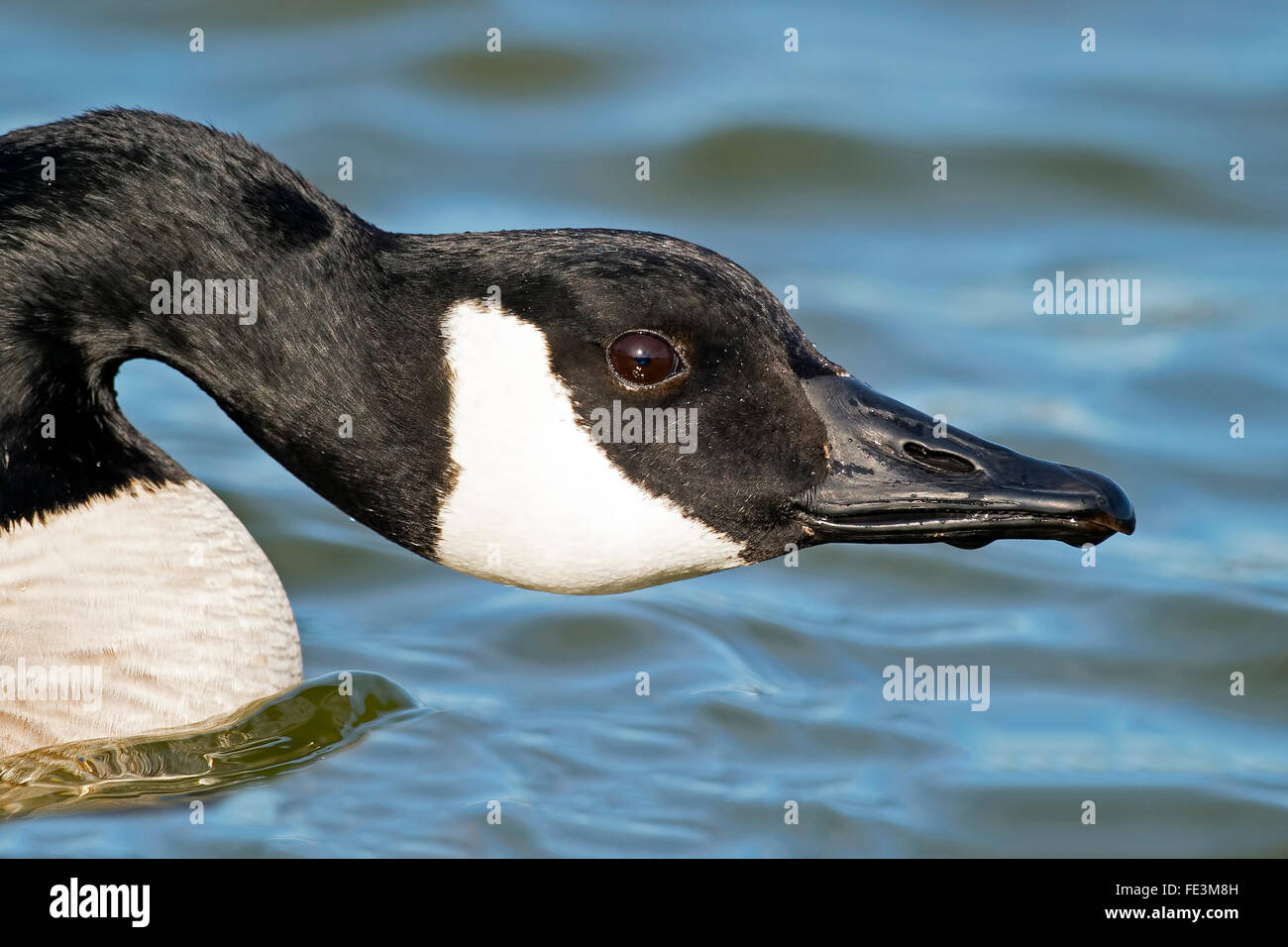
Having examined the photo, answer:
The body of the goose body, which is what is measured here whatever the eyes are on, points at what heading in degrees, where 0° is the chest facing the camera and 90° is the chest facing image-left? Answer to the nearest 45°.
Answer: approximately 270°
